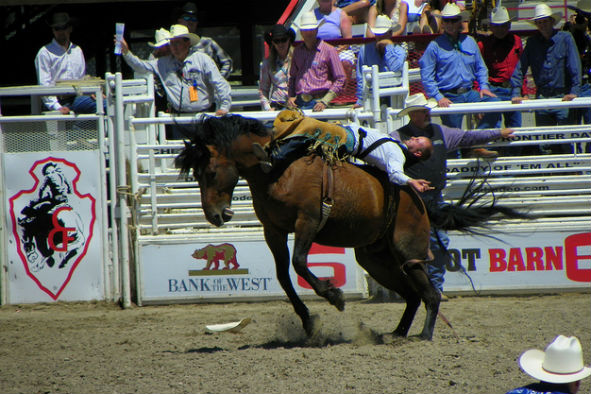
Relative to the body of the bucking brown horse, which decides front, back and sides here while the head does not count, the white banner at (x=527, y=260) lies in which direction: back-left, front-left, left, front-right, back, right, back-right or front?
back-right

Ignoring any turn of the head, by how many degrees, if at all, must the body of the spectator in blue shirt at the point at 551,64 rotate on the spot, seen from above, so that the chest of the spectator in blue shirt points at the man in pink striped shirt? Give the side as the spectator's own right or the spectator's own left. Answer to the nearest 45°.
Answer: approximately 90° to the spectator's own right

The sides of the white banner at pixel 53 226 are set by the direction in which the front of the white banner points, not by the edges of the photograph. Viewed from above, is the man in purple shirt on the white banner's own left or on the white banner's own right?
on the white banner's own left

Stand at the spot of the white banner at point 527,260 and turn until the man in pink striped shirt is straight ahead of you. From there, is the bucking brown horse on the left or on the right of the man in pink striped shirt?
left

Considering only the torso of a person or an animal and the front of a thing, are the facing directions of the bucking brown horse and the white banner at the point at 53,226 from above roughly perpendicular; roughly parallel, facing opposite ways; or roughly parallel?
roughly perpendicular

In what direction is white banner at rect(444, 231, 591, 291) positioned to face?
toward the camera

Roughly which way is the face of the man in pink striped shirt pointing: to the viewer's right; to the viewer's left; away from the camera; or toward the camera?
toward the camera

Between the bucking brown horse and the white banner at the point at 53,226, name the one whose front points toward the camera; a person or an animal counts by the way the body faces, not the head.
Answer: the white banner

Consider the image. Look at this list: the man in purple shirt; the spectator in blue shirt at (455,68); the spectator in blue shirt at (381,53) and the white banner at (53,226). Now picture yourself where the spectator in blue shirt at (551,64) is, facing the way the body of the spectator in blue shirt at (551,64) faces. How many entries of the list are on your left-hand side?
0

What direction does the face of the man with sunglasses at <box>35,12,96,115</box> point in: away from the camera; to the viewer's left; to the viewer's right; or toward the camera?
toward the camera

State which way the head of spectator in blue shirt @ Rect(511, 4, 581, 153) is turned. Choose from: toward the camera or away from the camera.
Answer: toward the camera

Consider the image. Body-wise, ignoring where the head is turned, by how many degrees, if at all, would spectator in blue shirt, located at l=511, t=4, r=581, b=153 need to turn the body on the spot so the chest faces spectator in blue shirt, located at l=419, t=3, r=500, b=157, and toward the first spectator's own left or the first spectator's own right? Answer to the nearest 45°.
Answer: approximately 90° to the first spectator's own right

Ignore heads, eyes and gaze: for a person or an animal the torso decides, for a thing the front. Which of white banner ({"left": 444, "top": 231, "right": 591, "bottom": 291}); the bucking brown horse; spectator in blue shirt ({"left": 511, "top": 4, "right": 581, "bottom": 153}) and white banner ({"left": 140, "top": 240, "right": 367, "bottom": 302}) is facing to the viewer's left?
the bucking brown horse

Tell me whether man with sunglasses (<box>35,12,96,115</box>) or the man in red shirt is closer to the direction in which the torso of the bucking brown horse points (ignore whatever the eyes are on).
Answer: the man with sunglasses

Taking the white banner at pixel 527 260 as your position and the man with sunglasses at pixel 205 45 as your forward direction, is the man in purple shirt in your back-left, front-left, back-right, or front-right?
front-left

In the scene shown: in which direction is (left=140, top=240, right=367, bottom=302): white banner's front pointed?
toward the camera

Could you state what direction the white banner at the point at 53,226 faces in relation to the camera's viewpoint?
facing the viewer

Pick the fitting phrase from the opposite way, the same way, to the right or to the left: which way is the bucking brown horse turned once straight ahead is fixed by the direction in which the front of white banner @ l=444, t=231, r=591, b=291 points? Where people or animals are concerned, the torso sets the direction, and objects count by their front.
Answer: to the right

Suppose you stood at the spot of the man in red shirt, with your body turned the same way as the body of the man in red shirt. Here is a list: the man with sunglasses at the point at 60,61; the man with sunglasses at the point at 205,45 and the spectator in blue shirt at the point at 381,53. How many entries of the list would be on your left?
0

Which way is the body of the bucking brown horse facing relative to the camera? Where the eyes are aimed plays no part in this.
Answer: to the viewer's left

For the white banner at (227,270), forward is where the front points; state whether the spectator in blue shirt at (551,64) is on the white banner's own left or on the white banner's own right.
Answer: on the white banner's own left
